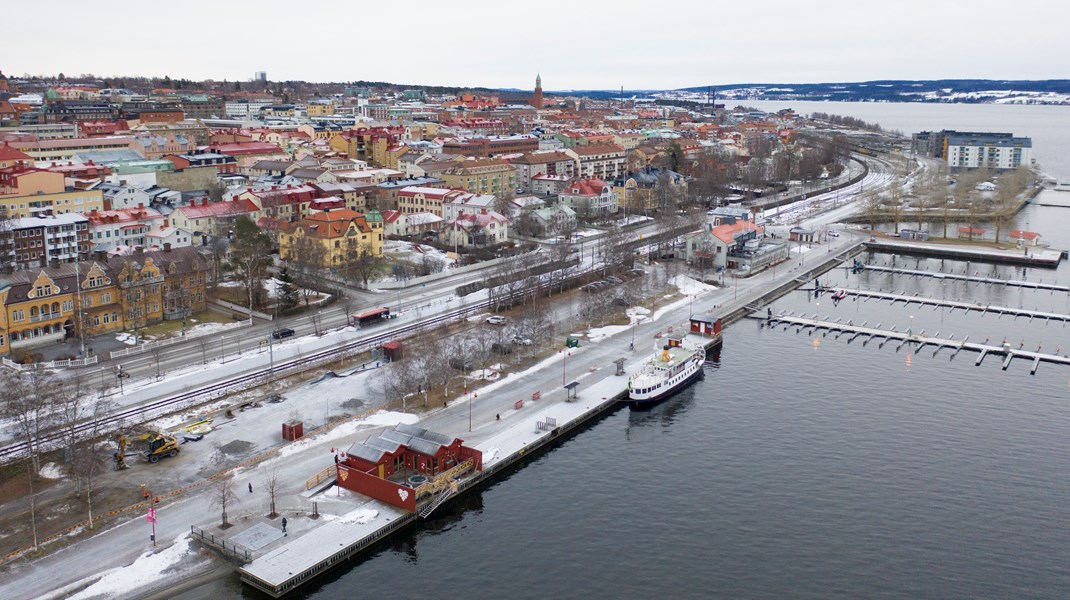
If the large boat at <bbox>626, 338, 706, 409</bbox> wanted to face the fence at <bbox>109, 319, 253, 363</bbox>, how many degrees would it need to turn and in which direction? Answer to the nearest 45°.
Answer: approximately 135° to its left

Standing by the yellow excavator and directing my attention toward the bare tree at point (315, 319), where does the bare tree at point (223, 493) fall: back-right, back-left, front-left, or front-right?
back-right

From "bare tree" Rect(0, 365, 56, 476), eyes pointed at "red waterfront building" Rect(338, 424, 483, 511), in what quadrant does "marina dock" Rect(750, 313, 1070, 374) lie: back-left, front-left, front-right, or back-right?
front-left

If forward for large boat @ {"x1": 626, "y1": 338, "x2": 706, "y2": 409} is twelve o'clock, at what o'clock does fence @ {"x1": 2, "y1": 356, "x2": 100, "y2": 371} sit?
The fence is roughly at 8 o'clock from the large boat.

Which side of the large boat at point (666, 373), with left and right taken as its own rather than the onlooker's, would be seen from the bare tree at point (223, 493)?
back

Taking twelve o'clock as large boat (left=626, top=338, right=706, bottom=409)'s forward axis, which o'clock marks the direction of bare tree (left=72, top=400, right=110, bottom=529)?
The bare tree is roughly at 7 o'clock from the large boat.
